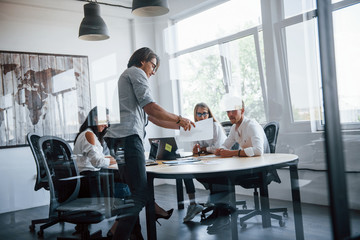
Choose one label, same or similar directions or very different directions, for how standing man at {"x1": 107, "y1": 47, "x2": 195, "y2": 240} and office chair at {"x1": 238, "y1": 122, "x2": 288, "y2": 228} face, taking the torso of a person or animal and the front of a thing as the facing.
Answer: very different directions

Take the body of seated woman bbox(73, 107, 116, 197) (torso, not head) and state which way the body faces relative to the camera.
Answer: to the viewer's right

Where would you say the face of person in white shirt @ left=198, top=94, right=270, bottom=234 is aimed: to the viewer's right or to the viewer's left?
to the viewer's left

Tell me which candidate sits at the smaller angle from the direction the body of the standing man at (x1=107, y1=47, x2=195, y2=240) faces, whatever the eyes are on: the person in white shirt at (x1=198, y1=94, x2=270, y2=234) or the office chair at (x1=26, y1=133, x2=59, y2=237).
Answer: the person in white shirt

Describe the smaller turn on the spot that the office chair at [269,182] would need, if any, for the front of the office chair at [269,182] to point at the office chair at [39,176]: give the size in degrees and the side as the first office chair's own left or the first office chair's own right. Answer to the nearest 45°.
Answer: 0° — it already faces it

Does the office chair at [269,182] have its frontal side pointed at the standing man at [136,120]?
yes

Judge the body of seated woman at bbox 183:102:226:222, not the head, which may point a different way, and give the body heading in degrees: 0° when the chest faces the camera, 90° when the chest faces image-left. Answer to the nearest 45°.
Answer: approximately 45°

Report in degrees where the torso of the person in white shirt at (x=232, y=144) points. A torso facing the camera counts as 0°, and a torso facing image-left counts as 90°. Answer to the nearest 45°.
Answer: approximately 45°

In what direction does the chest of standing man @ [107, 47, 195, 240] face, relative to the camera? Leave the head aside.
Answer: to the viewer's right
